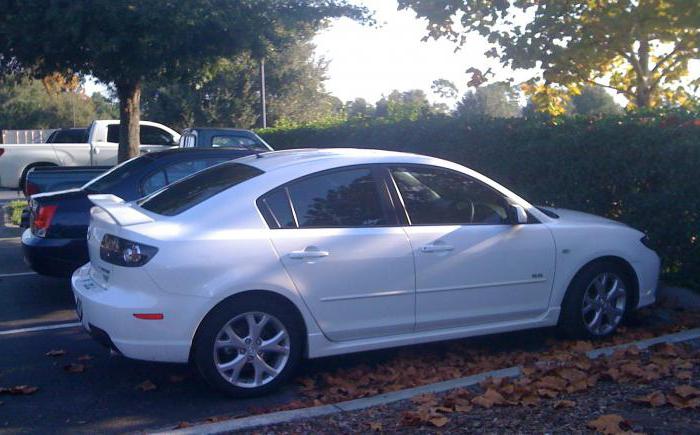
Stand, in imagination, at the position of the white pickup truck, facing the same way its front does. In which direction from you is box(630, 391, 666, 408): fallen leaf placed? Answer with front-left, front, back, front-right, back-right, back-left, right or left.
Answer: right

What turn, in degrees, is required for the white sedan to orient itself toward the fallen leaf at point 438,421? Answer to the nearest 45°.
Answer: approximately 90° to its right

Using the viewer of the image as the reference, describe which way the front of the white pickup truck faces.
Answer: facing to the right of the viewer

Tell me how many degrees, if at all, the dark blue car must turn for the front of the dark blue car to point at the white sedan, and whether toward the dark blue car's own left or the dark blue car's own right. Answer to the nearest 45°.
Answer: approximately 90° to the dark blue car's own right

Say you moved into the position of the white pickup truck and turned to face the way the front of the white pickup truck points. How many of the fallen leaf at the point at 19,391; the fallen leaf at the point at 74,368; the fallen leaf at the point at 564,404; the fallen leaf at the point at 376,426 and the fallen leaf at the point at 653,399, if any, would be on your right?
5

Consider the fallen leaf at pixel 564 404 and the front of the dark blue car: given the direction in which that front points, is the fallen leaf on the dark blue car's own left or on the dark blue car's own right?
on the dark blue car's own right

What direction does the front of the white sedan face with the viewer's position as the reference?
facing away from the viewer and to the right of the viewer

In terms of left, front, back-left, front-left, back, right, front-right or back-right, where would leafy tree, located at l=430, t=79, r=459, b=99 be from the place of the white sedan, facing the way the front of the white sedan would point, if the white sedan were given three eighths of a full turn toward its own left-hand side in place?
right

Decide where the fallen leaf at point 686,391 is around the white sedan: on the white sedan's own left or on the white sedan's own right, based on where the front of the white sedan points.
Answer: on the white sedan's own right

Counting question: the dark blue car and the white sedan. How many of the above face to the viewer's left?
0

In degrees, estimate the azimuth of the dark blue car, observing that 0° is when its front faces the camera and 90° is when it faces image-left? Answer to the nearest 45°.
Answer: approximately 225°
